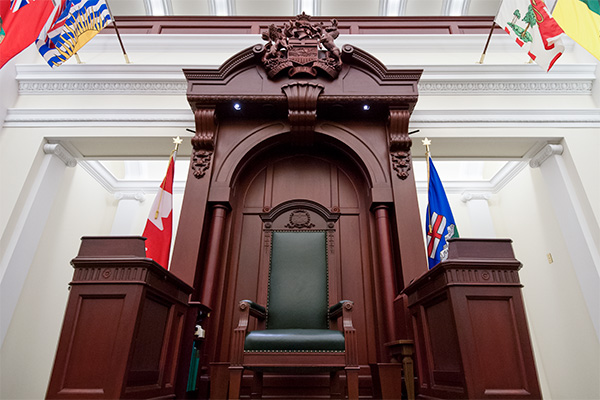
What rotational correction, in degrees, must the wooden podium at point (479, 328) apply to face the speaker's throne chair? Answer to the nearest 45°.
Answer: approximately 90° to its right

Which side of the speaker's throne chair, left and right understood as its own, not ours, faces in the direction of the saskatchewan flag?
left

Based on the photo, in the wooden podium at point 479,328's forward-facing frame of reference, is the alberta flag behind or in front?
behind

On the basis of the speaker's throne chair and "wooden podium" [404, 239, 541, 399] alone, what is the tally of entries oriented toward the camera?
2

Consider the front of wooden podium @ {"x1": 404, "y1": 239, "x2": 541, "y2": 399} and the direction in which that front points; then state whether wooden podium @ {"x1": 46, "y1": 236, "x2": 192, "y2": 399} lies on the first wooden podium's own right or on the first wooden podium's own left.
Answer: on the first wooden podium's own right

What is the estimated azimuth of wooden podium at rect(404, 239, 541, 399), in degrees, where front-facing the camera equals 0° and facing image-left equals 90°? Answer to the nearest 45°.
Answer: approximately 0°

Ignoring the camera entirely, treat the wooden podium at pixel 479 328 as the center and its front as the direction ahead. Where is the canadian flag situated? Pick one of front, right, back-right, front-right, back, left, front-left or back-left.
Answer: right

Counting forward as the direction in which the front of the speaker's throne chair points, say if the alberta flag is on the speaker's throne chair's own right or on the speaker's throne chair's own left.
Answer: on the speaker's throne chair's own left

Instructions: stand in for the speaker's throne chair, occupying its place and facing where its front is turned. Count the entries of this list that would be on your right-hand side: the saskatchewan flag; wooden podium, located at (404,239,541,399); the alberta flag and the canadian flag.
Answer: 1

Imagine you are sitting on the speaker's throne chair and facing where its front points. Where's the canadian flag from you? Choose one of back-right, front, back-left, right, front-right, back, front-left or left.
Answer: right
